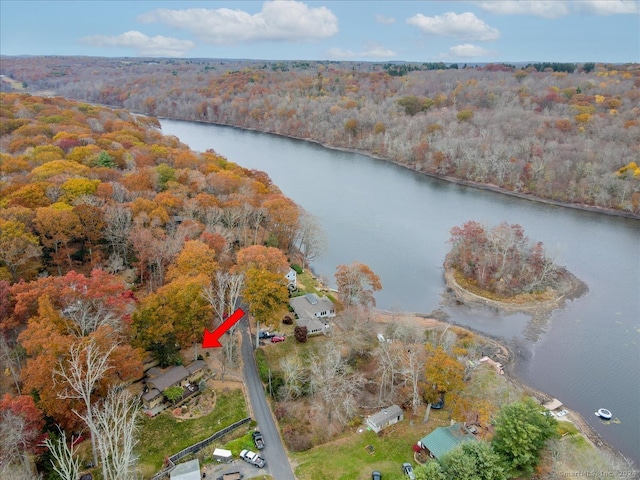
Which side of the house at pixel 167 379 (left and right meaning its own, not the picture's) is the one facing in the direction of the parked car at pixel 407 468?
front

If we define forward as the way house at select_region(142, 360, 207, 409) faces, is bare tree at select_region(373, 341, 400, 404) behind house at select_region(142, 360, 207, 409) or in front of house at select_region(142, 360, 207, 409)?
in front

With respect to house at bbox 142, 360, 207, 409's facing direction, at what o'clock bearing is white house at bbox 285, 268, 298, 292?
The white house is roughly at 9 o'clock from the house.

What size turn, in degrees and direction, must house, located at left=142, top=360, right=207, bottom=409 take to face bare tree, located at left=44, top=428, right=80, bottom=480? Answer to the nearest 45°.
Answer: approximately 90° to its right

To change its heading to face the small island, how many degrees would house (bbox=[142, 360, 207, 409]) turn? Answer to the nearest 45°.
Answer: approximately 45° to its left

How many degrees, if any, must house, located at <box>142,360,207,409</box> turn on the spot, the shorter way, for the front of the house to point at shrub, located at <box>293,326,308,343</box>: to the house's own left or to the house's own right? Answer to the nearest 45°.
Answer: approximately 45° to the house's own left

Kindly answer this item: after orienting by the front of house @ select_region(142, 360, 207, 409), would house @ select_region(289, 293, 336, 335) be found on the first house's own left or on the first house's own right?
on the first house's own left

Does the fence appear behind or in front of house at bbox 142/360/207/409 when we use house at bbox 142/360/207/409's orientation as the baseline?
in front

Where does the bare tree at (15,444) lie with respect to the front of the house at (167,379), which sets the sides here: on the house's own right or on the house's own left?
on the house's own right
